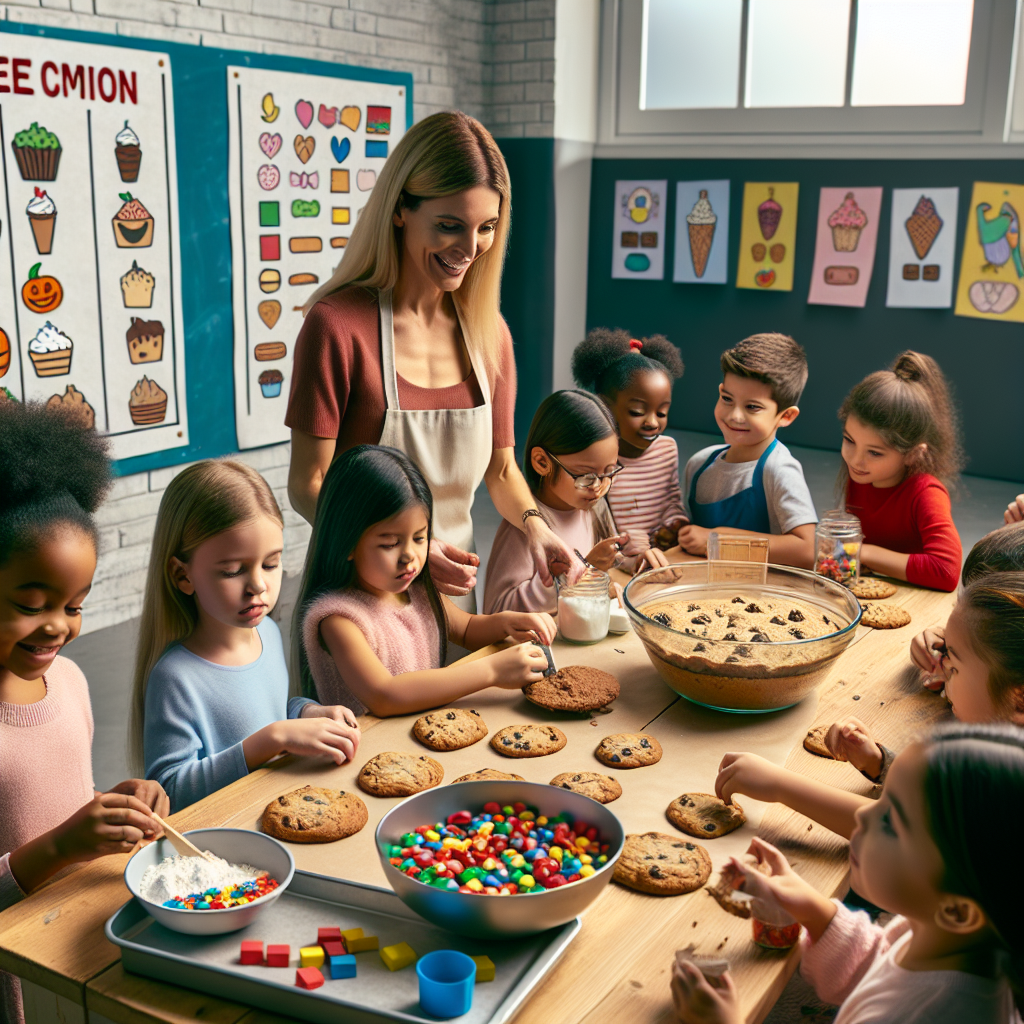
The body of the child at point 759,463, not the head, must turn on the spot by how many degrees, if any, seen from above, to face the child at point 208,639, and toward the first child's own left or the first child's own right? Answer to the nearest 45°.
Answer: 0° — they already face them

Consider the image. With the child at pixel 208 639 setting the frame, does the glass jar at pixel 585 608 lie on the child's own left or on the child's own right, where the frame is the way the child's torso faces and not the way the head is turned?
on the child's own left

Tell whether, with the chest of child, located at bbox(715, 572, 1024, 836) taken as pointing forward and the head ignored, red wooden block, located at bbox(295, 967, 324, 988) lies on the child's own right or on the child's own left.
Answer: on the child's own left

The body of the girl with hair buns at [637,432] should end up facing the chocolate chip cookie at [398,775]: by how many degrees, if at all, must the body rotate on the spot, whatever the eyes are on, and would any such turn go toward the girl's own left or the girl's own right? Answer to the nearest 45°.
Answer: approximately 45° to the girl's own right

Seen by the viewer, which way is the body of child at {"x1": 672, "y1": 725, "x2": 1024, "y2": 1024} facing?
to the viewer's left
